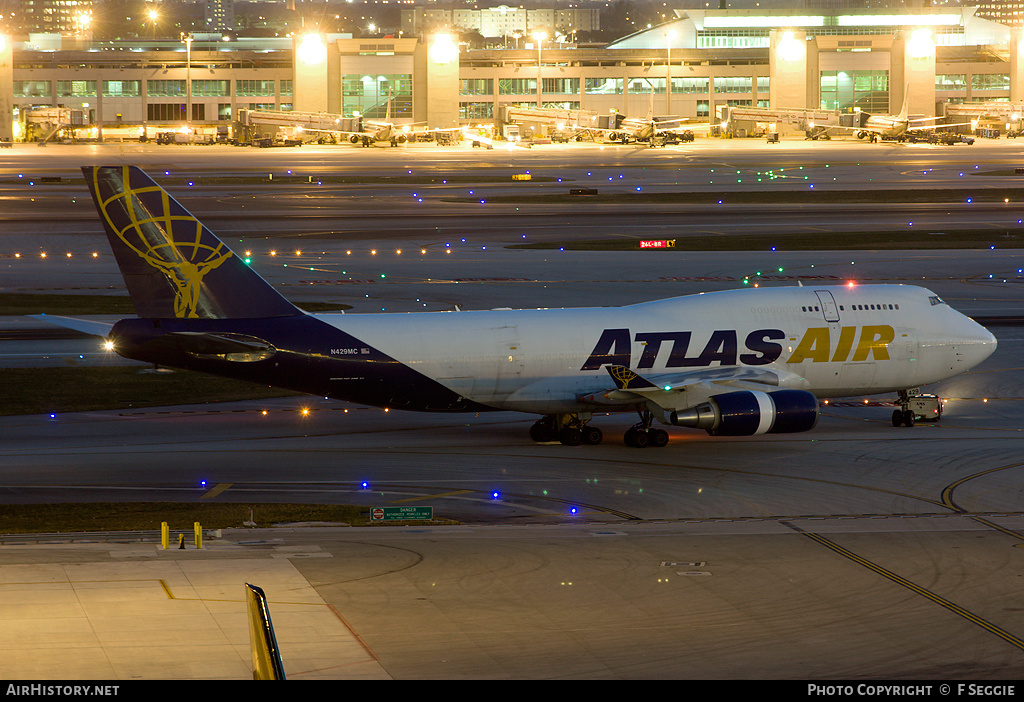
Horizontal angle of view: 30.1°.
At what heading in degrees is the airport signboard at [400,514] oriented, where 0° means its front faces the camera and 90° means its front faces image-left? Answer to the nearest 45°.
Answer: approximately 0°
